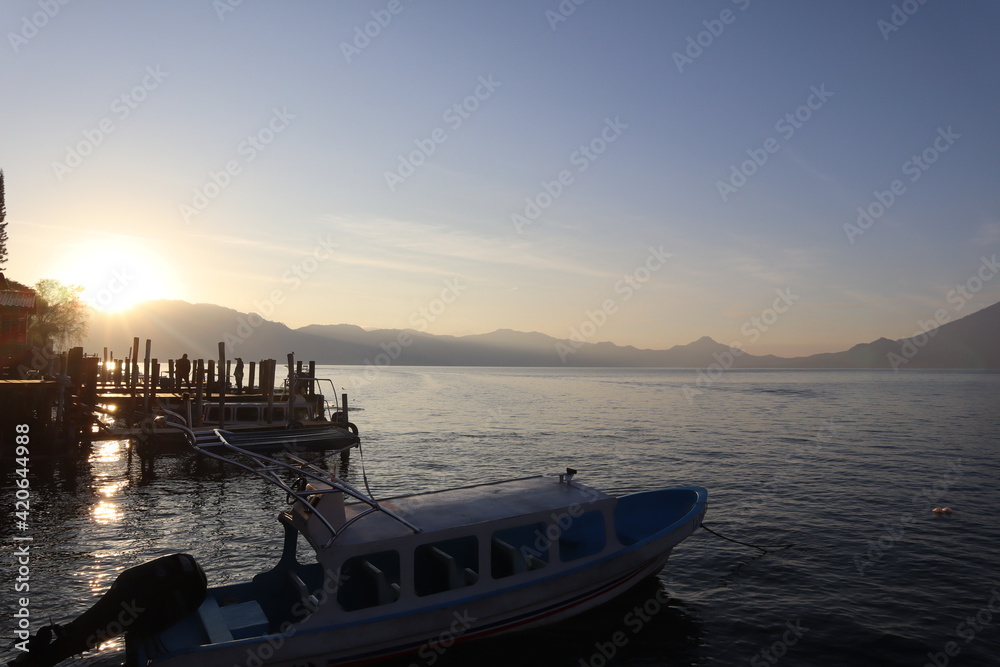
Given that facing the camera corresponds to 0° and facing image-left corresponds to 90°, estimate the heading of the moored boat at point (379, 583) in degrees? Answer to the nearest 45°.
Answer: approximately 225°

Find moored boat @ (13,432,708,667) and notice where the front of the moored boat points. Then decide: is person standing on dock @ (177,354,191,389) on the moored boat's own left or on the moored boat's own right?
on the moored boat's own left

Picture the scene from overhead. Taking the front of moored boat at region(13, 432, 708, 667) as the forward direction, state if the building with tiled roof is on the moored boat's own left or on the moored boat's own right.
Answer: on the moored boat's own left

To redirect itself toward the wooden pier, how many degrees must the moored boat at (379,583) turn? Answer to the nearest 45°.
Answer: approximately 90° to its left
